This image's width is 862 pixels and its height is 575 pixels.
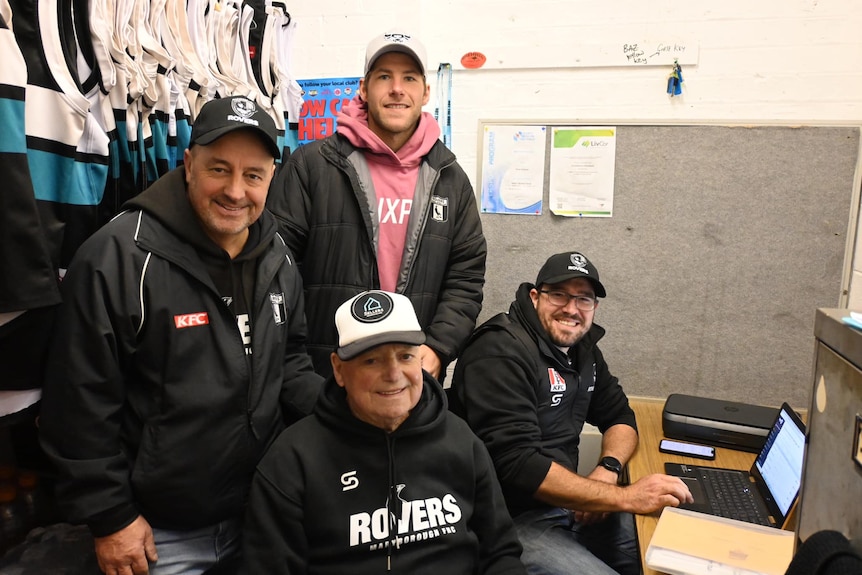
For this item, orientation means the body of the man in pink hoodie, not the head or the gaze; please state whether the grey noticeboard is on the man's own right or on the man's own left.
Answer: on the man's own left

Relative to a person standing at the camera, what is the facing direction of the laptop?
facing to the left of the viewer

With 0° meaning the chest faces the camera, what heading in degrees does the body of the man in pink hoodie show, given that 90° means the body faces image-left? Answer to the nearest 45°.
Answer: approximately 0°

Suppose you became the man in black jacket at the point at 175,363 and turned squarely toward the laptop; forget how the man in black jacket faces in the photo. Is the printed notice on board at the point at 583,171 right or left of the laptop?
left
